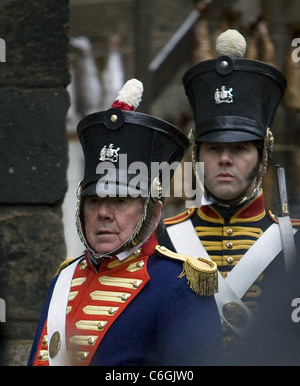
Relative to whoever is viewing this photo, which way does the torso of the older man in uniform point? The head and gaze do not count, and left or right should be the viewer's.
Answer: facing the viewer and to the left of the viewer

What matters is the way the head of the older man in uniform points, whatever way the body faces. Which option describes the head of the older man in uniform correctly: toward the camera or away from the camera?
toward the camera
